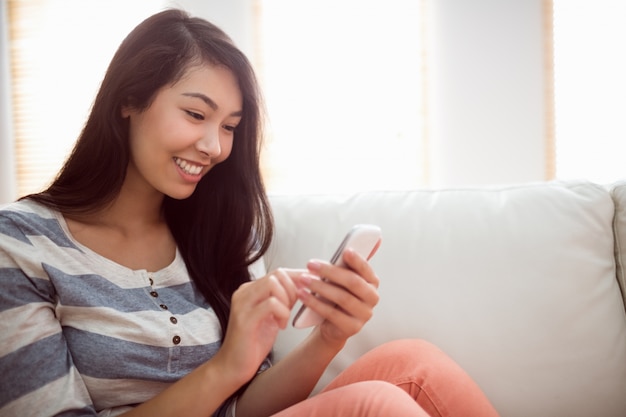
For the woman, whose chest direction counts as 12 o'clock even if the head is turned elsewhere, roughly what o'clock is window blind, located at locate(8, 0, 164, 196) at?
The window blind is roughly at 7 o'clock from the woman.

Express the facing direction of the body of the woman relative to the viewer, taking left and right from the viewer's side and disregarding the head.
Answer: facing the viewer and to the right of the viewer

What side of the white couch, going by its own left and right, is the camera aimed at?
front

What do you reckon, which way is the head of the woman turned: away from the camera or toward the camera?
toward the camera
